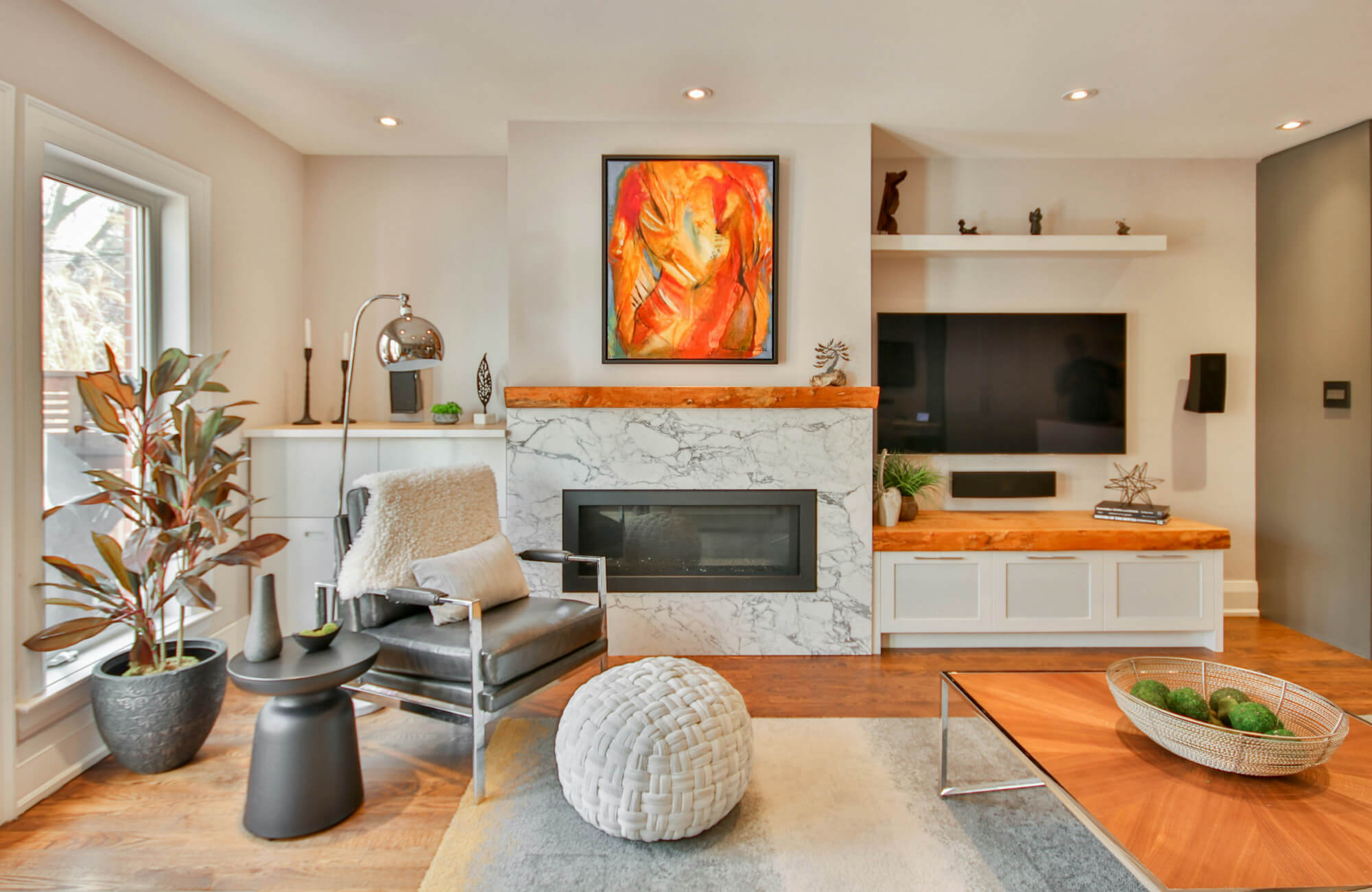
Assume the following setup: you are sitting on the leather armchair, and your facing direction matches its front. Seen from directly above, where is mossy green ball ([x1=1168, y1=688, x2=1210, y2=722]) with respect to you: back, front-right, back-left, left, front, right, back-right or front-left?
front

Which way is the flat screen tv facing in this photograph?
toward the camera

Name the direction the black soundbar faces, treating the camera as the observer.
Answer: facing the viewer

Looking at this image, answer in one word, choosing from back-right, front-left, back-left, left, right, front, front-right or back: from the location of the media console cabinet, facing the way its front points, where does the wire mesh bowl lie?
front

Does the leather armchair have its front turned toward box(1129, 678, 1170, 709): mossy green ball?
yes

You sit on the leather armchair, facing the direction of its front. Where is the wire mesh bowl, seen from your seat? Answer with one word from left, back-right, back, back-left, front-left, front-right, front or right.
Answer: front

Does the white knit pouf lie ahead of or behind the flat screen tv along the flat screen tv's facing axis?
ahead

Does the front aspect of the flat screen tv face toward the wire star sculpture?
no

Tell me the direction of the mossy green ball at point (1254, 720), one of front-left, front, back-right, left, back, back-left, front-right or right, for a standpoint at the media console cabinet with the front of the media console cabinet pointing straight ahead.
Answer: front

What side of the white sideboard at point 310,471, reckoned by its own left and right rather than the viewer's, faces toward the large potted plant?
front

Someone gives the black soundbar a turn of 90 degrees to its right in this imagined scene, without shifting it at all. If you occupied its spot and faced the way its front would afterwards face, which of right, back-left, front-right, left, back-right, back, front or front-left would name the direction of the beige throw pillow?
front-left

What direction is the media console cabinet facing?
toward the camera

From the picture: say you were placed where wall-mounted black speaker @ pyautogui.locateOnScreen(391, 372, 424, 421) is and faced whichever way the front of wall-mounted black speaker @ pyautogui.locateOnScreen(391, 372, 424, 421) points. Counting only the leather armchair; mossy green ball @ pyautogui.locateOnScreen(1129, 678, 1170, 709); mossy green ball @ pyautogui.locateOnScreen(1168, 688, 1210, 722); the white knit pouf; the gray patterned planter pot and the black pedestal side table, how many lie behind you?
0

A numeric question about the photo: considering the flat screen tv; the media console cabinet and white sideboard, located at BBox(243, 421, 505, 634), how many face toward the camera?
3

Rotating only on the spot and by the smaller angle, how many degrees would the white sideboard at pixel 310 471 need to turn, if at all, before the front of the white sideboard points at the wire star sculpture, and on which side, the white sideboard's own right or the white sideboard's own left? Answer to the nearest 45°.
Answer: approximately 90° to the white sideboard's own left
